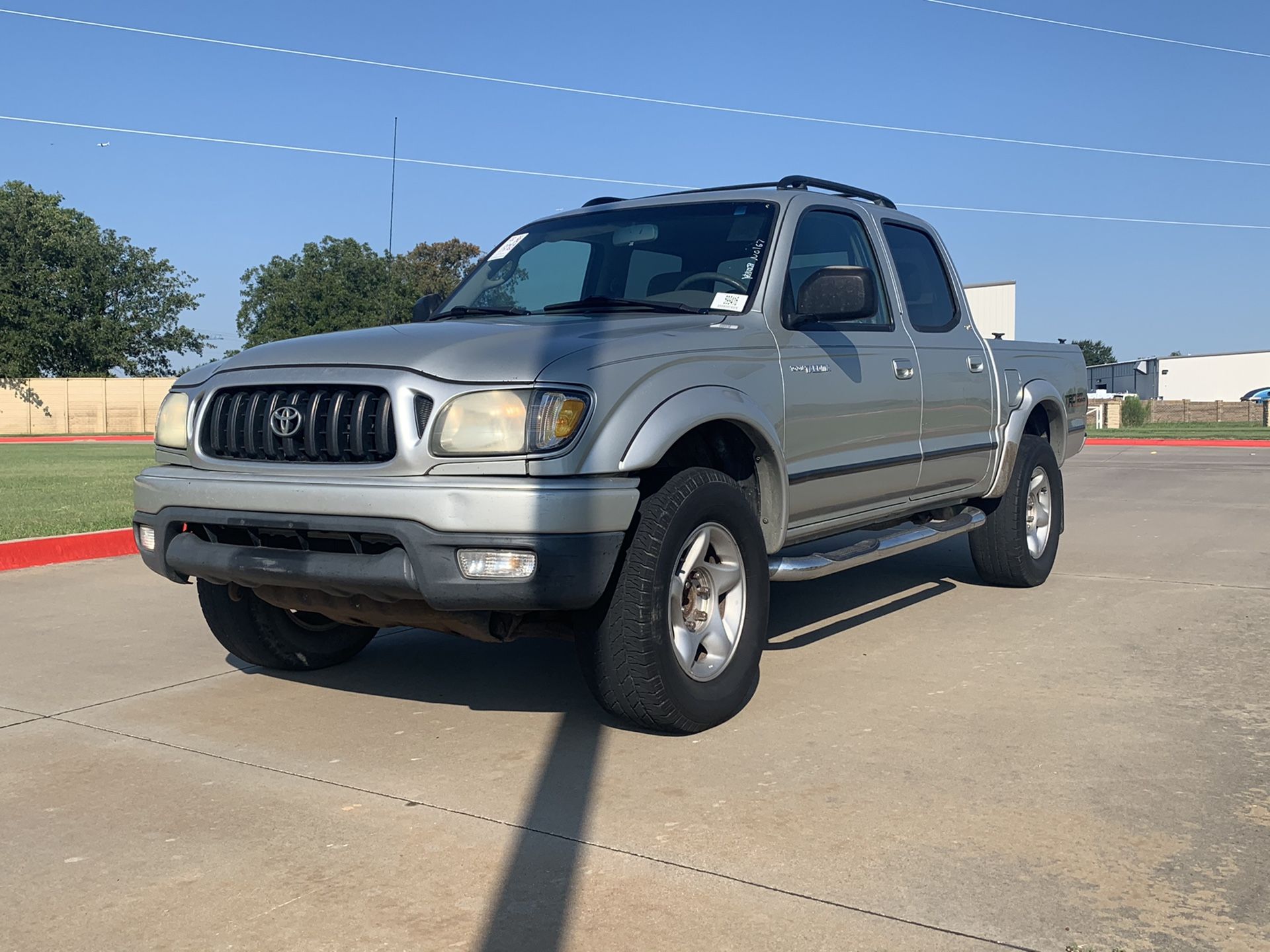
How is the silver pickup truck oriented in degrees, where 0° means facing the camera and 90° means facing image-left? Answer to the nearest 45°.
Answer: approximately 45°

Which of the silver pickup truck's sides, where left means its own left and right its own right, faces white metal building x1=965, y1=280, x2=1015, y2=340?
back
